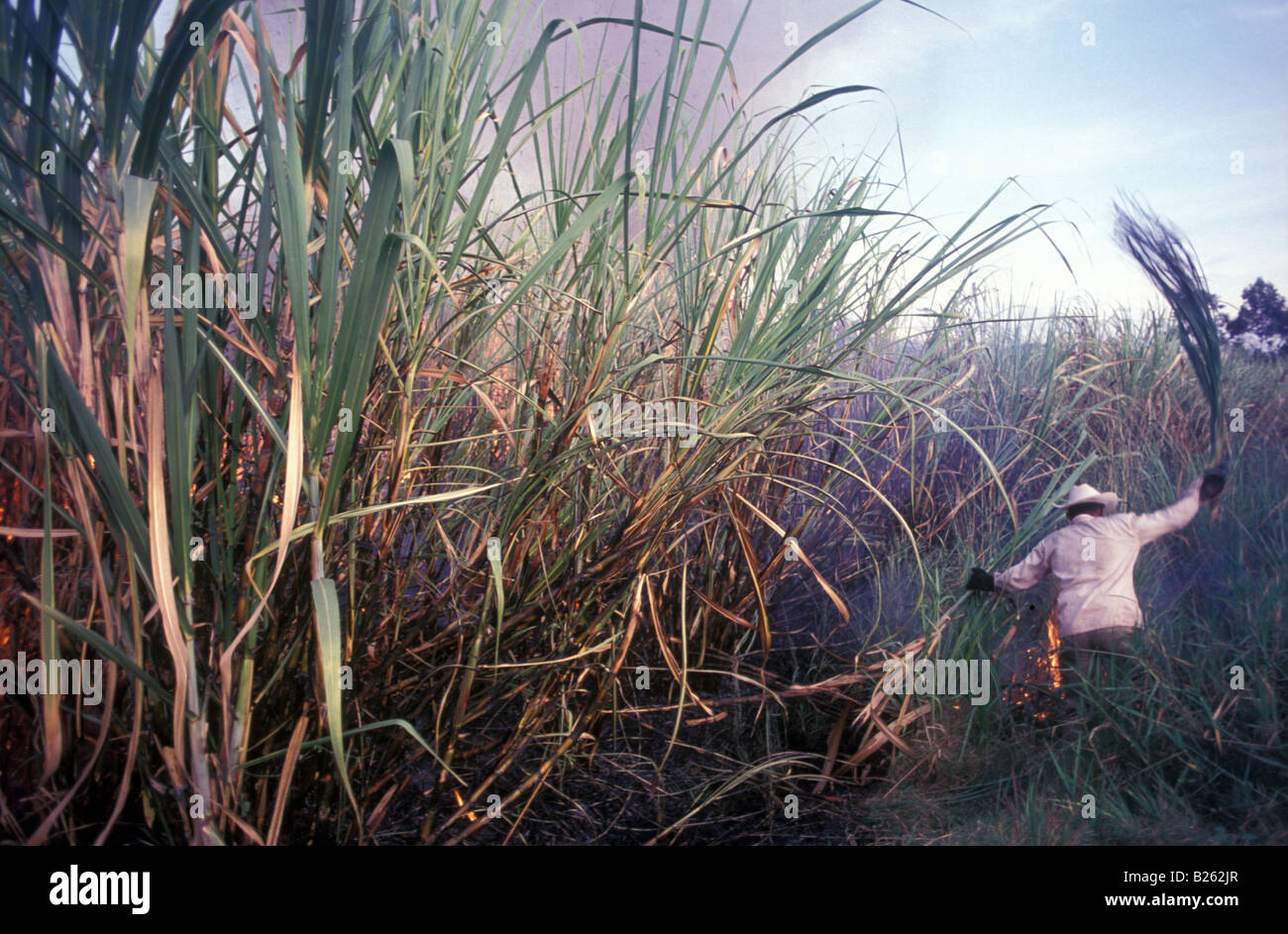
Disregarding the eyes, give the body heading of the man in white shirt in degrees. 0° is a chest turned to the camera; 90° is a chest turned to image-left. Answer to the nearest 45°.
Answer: approximately 180°
